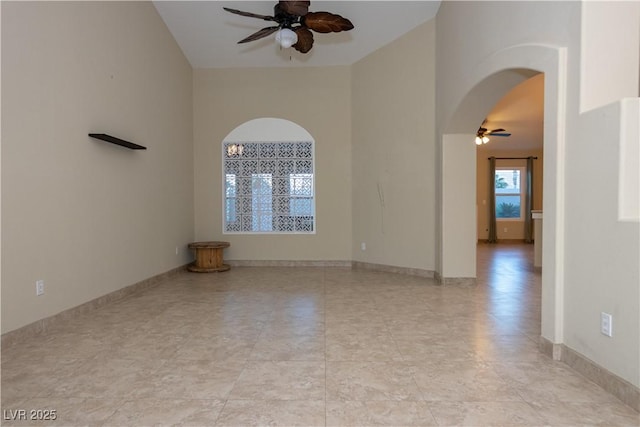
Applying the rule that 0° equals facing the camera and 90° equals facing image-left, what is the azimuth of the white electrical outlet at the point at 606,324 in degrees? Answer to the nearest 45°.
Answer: approximately 45°

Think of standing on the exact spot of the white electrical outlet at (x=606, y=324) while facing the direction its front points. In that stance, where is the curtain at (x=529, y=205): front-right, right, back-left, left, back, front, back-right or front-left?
back-right

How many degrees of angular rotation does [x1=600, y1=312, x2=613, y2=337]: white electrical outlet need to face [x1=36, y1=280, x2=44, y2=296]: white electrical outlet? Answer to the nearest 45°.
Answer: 0° — it already faces it

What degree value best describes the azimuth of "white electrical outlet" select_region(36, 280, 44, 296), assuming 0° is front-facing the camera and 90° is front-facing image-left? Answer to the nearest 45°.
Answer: approximately 315°

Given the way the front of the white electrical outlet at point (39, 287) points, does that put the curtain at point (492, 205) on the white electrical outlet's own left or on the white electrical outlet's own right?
on the white electrical outlet's own left

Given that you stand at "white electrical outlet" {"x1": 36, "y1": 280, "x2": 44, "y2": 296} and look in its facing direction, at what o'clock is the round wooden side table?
The round wooden side table is roughly at 9 o'clock from the white electrical outlet.

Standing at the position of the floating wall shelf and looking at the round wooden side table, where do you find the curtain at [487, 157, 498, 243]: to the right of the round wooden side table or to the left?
right

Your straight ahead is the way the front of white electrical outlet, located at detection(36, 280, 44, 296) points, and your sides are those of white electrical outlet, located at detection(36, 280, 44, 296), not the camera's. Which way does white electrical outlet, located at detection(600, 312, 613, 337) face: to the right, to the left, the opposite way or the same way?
the opposite way

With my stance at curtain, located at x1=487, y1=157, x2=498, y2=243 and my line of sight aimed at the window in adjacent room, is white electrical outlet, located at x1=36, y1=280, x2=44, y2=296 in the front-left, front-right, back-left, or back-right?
back-right
